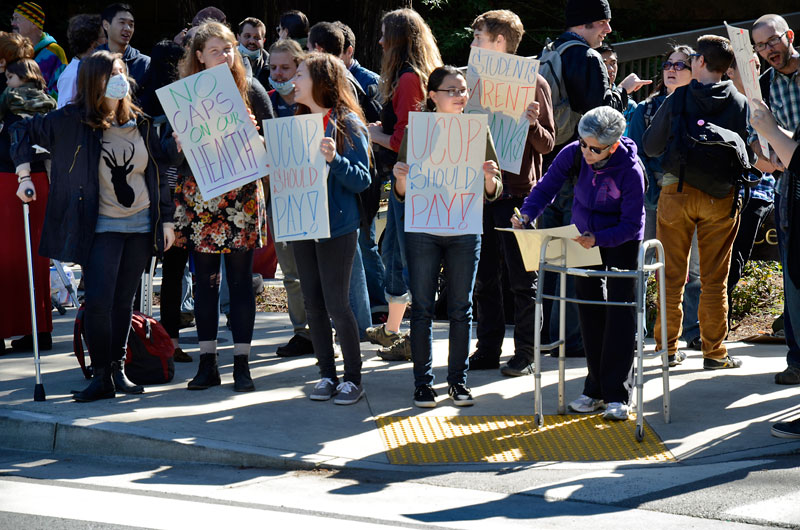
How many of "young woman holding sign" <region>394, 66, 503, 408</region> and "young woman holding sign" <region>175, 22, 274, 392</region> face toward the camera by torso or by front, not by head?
2

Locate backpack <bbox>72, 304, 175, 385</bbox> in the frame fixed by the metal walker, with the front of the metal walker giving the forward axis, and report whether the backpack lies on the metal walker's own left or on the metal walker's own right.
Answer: on the metal walker's own right

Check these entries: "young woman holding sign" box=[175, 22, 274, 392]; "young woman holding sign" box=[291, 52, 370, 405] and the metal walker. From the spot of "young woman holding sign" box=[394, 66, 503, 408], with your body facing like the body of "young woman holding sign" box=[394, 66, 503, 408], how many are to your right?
2

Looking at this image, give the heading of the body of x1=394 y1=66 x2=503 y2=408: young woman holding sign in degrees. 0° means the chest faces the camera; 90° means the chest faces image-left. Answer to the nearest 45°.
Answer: approximately 0°

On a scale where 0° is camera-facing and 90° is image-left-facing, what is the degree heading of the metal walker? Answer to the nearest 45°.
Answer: approximately 45°

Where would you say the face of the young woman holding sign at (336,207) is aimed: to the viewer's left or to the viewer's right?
to the viewer's left

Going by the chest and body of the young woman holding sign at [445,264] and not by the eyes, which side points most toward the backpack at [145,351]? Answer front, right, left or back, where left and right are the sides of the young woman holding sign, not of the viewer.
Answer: right

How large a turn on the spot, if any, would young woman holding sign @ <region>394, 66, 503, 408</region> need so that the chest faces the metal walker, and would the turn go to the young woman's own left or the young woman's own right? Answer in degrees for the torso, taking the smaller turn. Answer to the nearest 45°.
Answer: approximately 90° to the young woman's own left

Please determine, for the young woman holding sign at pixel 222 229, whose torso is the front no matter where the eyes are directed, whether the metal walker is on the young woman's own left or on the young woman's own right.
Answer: on the young woman's own left

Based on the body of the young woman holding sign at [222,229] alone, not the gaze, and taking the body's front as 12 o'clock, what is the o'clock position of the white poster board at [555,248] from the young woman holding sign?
The white poster board is roughly at 10 o'clock from the young woman holding sign.

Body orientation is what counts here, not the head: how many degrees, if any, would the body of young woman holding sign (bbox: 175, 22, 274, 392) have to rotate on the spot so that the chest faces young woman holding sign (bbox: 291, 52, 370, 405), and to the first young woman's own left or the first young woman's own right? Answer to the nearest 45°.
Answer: approximately 45° to the first young woman's own left

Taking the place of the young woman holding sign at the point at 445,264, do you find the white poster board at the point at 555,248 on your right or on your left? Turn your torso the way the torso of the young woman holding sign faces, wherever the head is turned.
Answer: on your left
